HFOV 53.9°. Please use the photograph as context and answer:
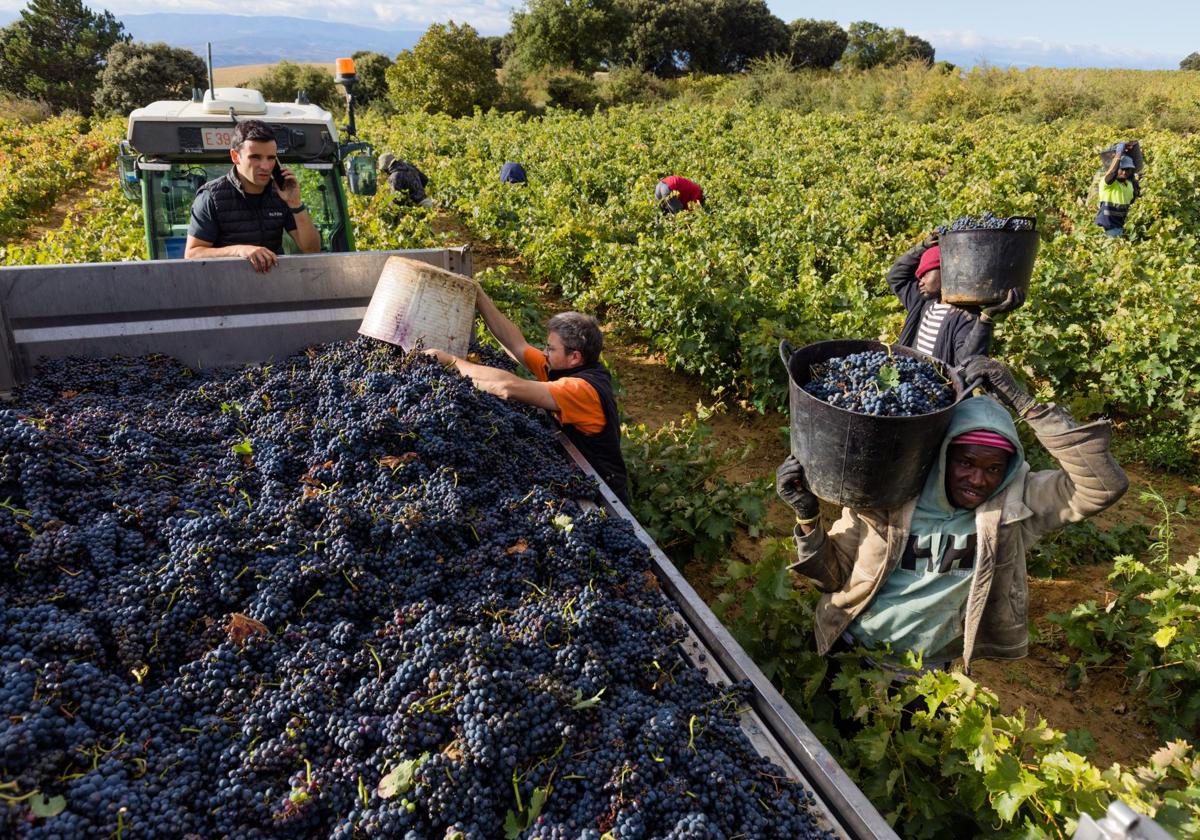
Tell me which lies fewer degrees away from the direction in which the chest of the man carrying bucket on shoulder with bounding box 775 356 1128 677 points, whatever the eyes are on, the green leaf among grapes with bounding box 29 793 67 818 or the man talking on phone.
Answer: the green leaf among grapes

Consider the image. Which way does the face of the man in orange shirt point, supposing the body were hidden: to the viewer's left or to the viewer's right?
to the viewer's left

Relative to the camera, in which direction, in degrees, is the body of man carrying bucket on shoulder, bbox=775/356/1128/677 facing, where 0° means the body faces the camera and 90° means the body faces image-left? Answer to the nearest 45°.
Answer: approximately 0°

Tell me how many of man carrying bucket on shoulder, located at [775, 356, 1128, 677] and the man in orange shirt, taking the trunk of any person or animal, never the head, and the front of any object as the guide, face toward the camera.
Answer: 1

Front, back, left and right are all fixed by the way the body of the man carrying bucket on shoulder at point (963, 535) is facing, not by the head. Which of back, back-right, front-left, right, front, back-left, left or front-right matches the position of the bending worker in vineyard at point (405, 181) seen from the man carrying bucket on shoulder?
back-right

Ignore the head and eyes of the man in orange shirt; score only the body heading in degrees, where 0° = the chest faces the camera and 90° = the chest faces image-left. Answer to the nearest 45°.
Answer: approximately 90°

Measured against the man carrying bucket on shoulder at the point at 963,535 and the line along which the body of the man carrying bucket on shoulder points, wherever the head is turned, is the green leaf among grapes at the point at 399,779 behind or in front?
in front

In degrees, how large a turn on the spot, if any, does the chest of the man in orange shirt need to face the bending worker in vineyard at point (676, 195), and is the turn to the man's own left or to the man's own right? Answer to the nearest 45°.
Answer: approximately 90° to the man's own right

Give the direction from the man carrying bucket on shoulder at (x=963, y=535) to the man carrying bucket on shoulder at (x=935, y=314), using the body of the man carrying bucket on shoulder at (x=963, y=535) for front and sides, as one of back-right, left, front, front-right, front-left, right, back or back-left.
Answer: back

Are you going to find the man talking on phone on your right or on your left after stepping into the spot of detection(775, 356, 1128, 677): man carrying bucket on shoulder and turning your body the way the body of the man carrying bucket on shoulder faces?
on your right
